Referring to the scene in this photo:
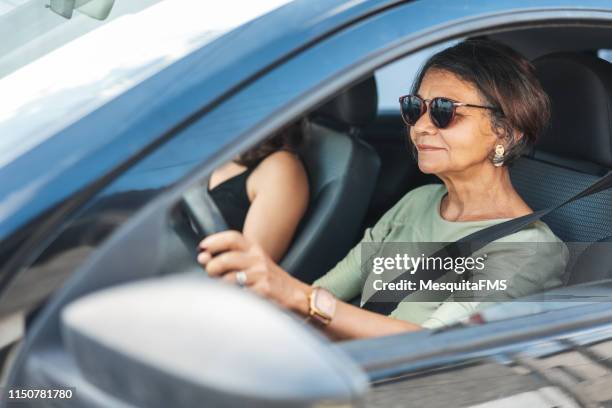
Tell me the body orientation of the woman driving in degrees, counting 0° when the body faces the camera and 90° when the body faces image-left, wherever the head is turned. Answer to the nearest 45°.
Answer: approximately 45°
